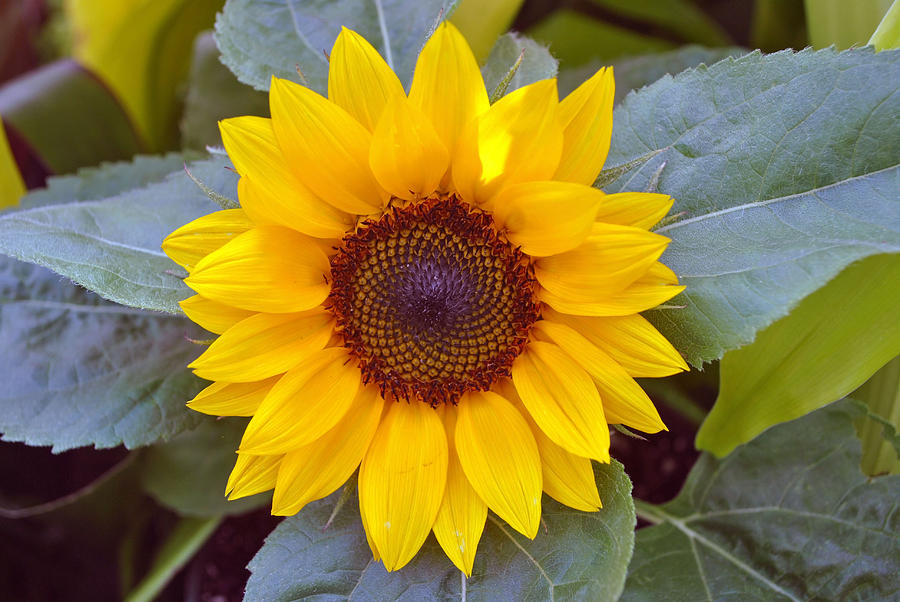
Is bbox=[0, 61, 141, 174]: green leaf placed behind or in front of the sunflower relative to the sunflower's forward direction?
behind

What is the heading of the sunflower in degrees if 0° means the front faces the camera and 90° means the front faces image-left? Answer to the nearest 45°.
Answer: approximately 0°
